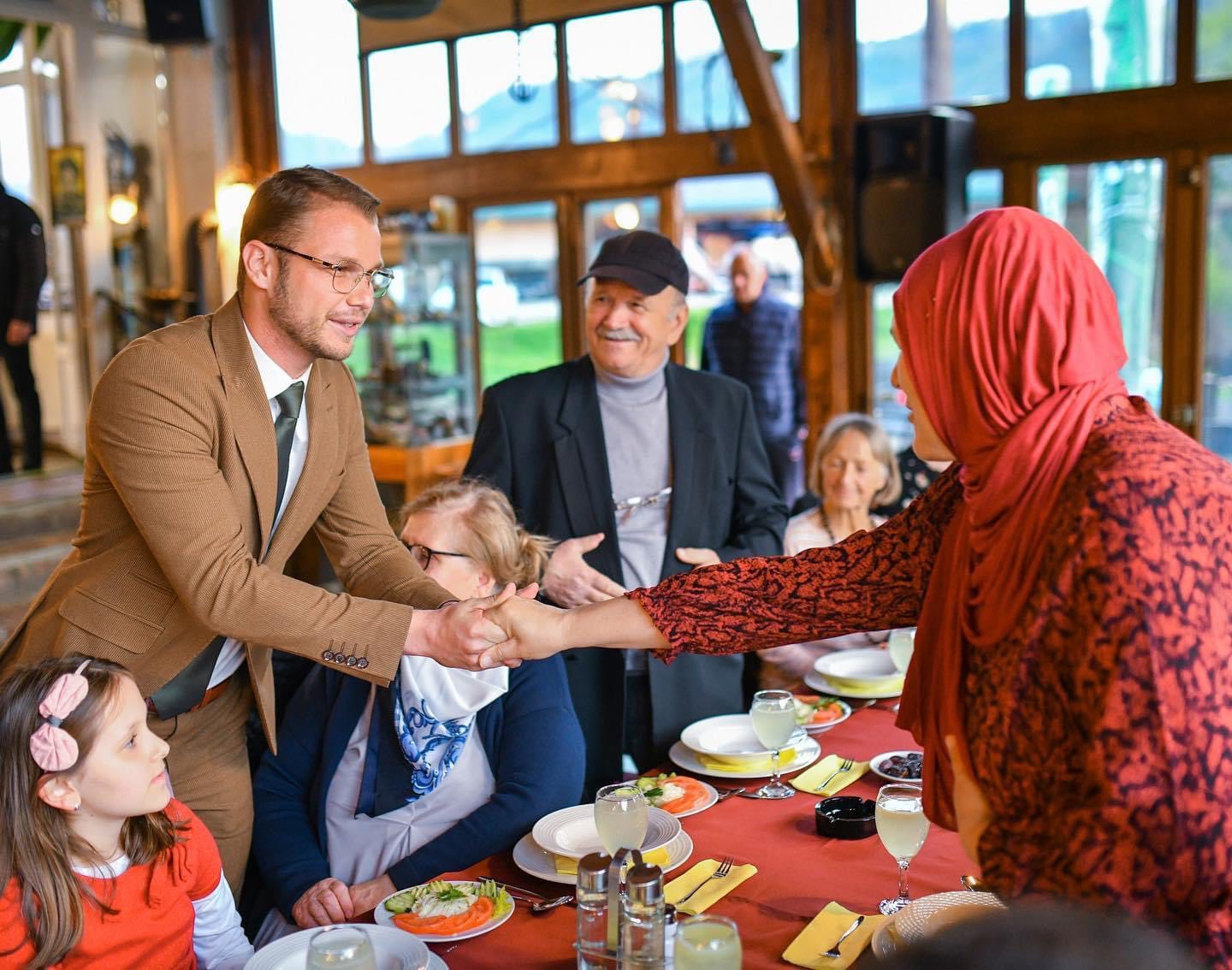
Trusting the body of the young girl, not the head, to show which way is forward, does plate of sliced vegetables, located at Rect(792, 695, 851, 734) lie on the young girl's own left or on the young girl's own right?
on the young girl's own left

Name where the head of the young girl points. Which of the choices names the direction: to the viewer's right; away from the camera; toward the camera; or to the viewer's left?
to the viewer's right

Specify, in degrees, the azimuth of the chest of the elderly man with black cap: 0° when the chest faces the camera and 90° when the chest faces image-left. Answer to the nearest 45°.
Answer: approximately 0°

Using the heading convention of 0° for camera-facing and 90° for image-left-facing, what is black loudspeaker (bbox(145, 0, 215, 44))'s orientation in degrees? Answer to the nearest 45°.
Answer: approximately 0°

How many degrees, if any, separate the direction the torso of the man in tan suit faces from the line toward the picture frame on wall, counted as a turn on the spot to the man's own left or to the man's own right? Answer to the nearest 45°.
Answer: approximately 135° to the man's own left

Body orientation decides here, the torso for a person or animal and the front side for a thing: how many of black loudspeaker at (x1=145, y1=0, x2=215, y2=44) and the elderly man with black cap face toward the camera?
2

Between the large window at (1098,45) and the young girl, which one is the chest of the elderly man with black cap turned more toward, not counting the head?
the young girl

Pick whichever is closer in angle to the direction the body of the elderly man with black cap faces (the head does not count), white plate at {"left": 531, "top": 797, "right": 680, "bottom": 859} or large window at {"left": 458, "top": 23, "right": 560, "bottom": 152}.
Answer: the white plate

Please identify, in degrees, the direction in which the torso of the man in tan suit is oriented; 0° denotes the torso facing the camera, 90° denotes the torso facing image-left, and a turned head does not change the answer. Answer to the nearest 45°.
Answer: approximately 315°
